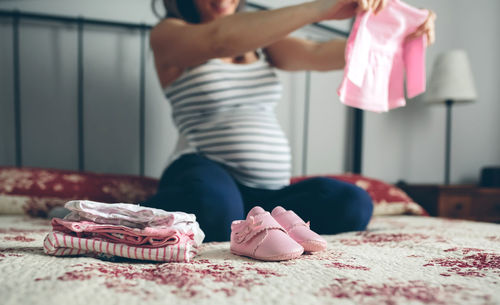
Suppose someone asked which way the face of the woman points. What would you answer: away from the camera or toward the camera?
toward the camera

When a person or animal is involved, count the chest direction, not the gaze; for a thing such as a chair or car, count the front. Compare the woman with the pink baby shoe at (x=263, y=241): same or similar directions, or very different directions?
same or similar directions

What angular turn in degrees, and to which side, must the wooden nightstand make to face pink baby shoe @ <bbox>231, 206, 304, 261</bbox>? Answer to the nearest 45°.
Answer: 0° — it already faces it

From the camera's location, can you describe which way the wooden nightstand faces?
facing the viewer

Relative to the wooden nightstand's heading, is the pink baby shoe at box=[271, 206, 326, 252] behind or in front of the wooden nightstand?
in front

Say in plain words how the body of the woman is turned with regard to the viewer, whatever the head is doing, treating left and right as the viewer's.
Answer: facing the viewer and to the right of the viewer

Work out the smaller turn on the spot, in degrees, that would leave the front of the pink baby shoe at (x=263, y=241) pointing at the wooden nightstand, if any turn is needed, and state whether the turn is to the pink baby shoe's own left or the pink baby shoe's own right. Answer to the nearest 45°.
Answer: approximately 90° to the pink baby shoe's own left

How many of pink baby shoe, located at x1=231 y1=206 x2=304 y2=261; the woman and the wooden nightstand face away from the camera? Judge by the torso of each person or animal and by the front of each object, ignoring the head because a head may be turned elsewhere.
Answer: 0
